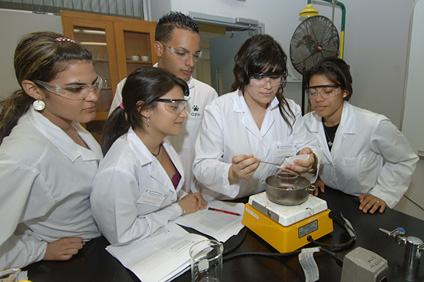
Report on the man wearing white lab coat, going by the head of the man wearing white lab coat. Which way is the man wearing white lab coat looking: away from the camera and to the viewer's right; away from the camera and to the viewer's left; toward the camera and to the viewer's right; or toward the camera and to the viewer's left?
toward the camera and to the viewer's right

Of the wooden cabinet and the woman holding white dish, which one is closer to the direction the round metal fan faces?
the woman holding white dish

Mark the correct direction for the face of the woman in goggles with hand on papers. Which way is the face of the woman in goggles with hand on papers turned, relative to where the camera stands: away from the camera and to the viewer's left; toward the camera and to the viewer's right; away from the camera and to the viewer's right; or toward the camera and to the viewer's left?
toward the camera and to the viewer's right

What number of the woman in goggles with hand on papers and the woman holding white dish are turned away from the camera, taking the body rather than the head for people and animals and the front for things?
0

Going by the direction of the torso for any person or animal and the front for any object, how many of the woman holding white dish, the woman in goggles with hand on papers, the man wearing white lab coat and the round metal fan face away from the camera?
0

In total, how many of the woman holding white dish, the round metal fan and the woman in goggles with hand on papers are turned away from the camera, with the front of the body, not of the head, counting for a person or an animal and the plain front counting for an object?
0

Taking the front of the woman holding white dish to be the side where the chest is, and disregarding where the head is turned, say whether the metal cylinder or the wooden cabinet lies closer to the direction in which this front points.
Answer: the metal cylinder

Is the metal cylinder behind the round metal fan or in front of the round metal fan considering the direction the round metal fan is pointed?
in front

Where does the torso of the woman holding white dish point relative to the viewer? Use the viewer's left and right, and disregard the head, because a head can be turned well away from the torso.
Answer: facing the viewer and to the right of the viewer
